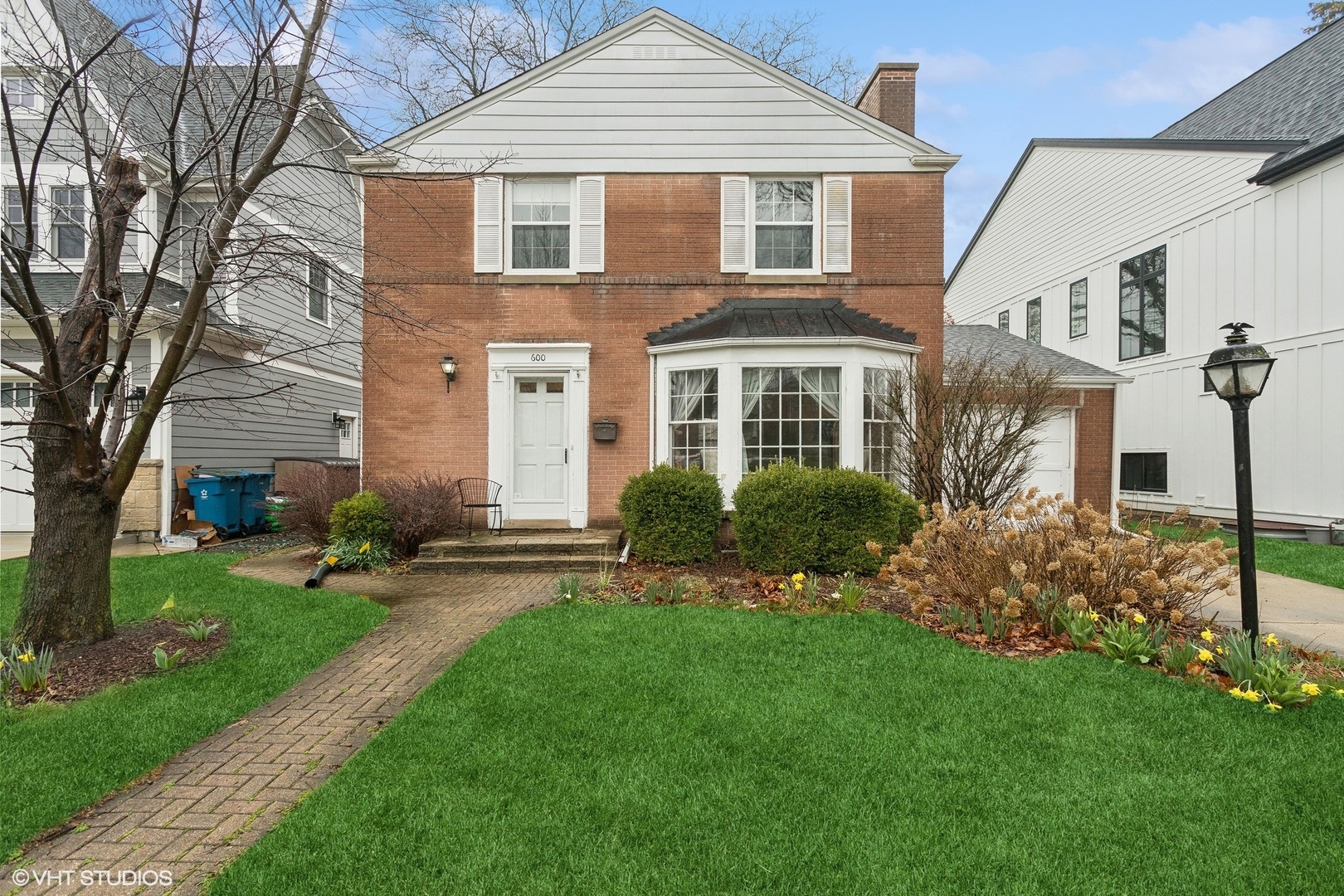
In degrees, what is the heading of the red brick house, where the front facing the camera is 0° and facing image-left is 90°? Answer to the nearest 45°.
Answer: approximately 0°

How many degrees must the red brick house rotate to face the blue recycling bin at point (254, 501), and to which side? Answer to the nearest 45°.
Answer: approximately 90° to its right

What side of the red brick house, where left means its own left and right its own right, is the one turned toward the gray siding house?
right

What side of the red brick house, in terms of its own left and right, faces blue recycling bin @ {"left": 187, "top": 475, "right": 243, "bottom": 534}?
right
